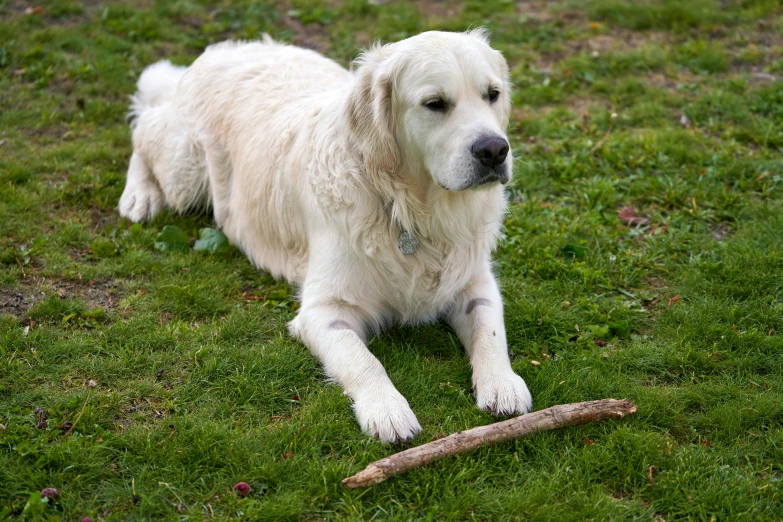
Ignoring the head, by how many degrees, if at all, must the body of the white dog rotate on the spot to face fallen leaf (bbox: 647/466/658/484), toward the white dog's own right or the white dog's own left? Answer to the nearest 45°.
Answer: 0° — it already faces it

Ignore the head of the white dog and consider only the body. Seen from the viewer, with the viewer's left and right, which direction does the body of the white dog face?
facing the viewer and to the right of the viewer

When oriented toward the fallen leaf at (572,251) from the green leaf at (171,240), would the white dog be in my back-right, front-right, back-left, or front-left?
front-right

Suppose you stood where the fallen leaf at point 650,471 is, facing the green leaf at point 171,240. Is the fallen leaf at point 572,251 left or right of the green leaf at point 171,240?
right

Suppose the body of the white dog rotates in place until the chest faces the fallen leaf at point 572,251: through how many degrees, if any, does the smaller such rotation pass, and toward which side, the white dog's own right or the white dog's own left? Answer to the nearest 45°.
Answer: approximately 90° to the white dog's own left

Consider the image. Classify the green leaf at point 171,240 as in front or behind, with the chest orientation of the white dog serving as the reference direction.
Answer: behind

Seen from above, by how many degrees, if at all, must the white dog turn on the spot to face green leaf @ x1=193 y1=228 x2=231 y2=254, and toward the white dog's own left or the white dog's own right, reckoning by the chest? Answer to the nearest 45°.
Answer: approximately 180°

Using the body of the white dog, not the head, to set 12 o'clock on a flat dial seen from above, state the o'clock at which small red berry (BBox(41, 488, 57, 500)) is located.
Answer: The small red berry is roughly at 3 o'clock from the white dog.

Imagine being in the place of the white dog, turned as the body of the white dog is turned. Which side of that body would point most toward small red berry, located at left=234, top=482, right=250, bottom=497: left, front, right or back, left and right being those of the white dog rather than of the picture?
right

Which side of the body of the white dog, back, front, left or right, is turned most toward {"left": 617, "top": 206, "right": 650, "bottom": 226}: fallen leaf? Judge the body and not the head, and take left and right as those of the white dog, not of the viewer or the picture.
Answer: left

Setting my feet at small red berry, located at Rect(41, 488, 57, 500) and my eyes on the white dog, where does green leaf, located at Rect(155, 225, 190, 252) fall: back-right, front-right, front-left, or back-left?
front-left
